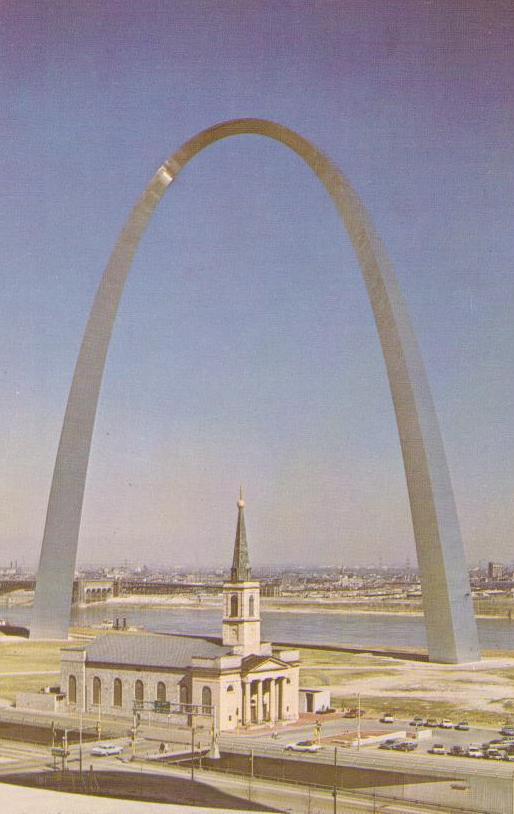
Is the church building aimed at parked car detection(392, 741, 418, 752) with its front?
yes

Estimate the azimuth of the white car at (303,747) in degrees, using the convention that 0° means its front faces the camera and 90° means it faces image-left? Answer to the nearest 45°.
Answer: approximately 90°

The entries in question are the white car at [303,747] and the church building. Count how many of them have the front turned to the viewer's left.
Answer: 1

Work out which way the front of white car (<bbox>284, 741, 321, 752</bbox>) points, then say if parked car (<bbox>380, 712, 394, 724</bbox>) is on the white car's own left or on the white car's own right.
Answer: on the white car's own right

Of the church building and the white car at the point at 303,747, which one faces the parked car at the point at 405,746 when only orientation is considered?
the church building

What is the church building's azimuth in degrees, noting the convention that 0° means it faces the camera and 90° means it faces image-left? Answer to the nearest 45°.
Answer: approximately 315°

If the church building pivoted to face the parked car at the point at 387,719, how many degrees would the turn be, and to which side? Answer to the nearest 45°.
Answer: approximately 45° to its left

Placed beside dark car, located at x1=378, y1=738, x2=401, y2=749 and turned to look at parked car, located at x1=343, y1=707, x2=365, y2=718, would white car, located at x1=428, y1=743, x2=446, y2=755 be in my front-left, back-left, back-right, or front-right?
back-right
